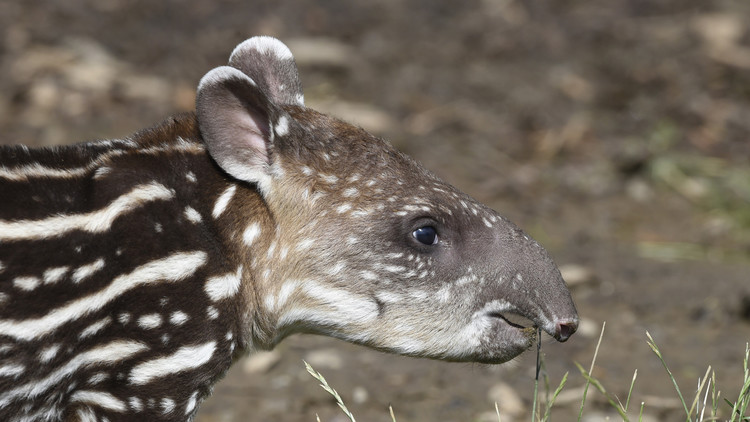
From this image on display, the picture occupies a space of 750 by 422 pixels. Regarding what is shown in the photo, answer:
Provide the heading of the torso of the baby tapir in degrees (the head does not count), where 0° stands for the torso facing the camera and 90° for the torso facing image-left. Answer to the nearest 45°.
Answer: approximately 270°
